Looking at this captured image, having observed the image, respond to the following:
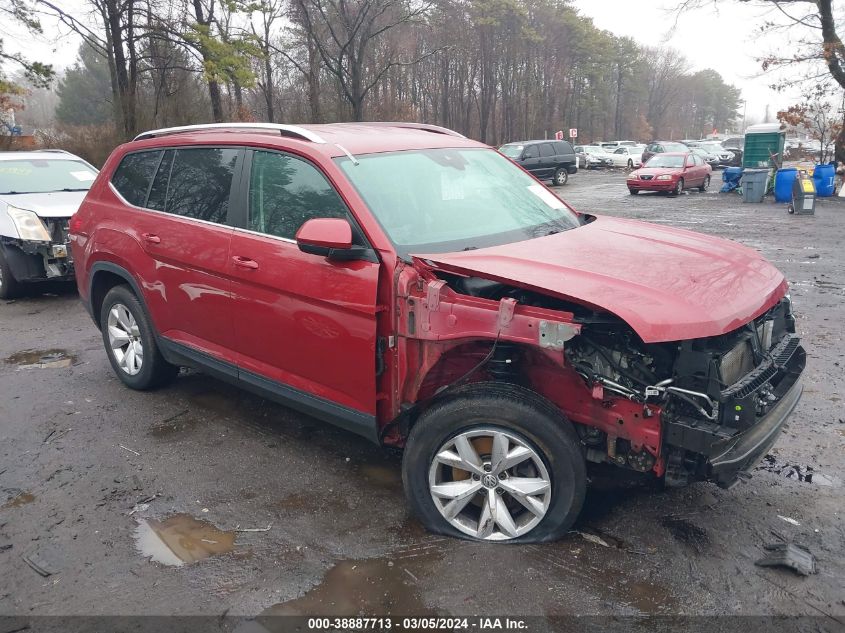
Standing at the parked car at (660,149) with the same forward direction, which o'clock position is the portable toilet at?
The portable toilet is roughly at 10 o'clock from the parked car.

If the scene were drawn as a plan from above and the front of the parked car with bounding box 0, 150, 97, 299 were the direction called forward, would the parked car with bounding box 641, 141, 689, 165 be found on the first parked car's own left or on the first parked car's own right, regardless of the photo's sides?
on the first parked car's own left

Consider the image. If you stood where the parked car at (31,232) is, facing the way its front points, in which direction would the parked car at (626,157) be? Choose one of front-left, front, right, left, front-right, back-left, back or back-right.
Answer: left

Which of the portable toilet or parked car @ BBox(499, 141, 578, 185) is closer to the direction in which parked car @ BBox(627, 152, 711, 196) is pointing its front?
the parked car

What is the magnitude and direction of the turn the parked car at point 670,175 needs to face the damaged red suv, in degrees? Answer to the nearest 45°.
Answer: approximately 45° to its left

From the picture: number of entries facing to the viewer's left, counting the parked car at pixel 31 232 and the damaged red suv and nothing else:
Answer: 0

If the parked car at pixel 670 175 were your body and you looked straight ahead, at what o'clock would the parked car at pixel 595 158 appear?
the parked car at pixel 595 158 is roughly at 4 o'clock from the parked car at pixel 670 175.

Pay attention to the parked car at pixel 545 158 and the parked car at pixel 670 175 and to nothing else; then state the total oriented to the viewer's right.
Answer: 0

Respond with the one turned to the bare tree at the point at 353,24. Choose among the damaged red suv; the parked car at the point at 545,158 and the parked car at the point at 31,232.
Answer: the parked car at the point at 545,158

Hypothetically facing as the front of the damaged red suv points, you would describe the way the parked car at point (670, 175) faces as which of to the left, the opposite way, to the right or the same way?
to the right

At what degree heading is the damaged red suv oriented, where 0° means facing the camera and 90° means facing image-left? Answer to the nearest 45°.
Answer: approximately 315°

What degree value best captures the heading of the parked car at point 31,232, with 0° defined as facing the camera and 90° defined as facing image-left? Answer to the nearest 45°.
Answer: approximately 315°

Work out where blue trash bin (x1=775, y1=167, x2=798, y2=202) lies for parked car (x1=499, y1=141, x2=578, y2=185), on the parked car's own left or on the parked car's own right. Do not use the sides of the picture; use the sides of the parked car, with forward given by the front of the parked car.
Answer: on the parked car's own left

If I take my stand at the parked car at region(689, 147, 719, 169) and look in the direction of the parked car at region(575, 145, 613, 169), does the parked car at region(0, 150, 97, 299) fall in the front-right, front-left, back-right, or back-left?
front-left

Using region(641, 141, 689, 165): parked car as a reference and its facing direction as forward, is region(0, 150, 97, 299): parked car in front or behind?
in front
